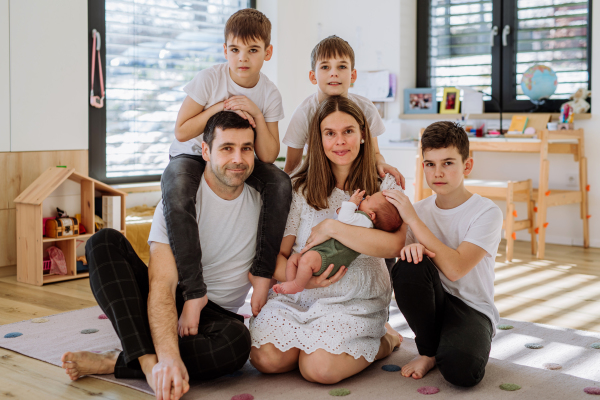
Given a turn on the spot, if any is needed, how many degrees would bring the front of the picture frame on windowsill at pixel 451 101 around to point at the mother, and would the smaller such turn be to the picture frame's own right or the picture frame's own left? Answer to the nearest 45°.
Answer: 0° — it already faces them

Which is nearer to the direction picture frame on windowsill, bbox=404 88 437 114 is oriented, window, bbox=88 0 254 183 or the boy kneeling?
the boy kneeling

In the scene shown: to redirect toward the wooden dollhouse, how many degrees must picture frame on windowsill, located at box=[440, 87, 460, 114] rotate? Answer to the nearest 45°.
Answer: approximately 45° to its right

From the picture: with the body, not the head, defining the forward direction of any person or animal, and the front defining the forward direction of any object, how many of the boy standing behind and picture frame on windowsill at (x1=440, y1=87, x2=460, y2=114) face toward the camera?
2
